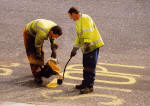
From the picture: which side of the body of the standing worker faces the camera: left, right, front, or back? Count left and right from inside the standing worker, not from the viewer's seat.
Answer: left

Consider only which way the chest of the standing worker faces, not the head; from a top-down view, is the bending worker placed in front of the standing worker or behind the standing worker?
in front
